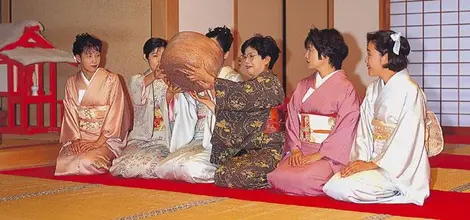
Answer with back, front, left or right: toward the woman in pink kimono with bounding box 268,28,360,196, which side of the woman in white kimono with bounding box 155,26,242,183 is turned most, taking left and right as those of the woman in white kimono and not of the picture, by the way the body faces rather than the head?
left

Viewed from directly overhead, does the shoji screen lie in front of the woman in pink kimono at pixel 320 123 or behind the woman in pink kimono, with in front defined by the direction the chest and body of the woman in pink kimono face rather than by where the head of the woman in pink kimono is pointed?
behind

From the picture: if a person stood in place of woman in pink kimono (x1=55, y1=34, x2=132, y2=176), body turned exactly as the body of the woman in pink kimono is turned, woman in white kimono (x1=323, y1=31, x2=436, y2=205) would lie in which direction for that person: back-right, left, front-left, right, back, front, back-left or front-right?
left

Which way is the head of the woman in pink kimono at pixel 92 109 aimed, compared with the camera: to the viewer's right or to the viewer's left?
to the viewer's right

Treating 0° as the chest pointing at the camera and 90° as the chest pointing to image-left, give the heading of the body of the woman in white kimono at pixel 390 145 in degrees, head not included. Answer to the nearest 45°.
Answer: approximately 45°

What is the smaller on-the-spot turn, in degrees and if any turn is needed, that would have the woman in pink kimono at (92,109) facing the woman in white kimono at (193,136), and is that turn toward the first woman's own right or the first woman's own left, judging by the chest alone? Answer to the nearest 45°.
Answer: approximately 90° to the first woman's own left

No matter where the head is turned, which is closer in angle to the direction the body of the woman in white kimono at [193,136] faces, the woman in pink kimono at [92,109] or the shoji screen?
the woman in pink kimono

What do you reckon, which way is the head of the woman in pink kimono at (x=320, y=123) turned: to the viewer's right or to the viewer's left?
to the viewer's left

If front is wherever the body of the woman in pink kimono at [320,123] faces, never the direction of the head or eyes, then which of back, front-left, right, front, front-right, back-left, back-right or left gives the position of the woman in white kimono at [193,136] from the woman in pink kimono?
right

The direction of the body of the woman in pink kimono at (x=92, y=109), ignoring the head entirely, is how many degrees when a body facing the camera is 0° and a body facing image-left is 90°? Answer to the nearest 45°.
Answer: approximately 45°

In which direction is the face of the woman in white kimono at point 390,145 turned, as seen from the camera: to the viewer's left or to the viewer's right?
to the viewer's left

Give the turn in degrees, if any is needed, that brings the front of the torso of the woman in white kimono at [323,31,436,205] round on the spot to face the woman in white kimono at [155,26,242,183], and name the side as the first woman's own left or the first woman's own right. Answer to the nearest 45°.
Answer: approximately 90° to the first woman's own right
